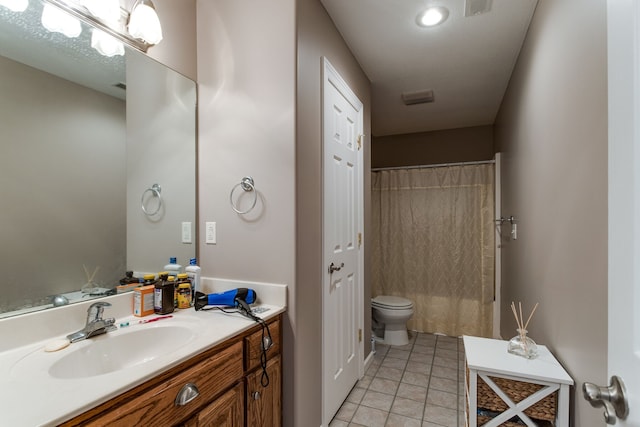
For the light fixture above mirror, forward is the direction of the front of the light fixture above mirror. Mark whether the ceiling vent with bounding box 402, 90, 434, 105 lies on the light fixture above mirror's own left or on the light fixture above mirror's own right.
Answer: on the light fixture above mirror's own left

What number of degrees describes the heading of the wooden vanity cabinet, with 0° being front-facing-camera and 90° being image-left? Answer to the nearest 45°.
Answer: approximately 315°

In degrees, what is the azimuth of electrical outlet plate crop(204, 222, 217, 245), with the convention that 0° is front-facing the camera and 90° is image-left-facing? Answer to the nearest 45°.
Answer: approximately 0°

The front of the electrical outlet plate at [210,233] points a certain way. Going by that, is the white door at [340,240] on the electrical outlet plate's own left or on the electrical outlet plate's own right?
on the electrical outlet plate's own left
